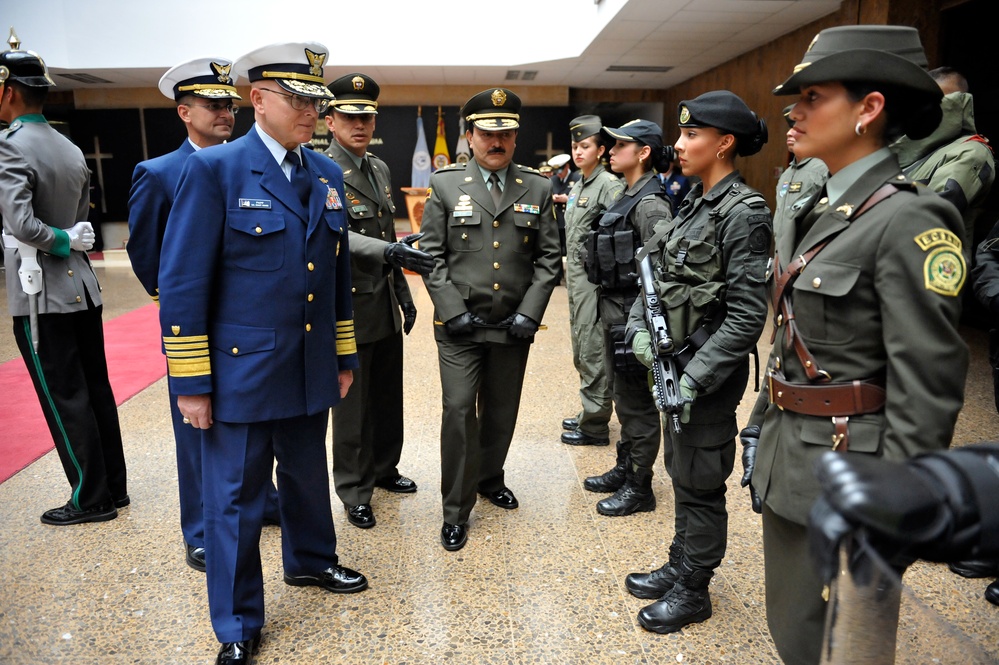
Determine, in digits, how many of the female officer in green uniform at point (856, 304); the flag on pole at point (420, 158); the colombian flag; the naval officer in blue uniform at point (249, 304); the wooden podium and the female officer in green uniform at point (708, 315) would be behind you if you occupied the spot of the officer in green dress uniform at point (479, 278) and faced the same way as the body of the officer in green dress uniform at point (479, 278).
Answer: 3

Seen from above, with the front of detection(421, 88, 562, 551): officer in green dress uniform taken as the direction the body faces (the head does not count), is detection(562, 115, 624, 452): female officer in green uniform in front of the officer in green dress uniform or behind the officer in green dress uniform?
behind

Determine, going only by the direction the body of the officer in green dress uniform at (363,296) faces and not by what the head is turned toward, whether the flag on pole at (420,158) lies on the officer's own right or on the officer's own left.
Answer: on the officer's own left

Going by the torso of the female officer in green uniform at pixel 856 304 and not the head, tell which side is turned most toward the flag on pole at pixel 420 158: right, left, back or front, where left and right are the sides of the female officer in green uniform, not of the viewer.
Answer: right

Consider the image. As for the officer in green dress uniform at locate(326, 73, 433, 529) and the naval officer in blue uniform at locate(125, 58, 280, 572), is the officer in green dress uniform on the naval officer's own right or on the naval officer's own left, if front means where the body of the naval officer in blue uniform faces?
on the naval officer's own left

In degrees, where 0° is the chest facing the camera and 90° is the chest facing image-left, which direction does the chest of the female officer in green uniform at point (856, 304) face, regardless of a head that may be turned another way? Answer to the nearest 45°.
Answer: approximately 45°

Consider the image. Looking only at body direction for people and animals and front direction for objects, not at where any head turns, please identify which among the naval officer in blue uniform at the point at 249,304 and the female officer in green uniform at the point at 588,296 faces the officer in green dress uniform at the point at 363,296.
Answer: the female officer in green uniform

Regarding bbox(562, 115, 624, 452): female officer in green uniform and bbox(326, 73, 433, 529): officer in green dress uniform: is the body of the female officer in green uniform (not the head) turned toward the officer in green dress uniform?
yes

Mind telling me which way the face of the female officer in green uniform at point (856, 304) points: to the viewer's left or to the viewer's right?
to the viewer's left

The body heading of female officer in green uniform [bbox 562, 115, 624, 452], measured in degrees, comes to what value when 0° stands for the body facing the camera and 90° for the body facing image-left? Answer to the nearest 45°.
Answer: approximately 45°
